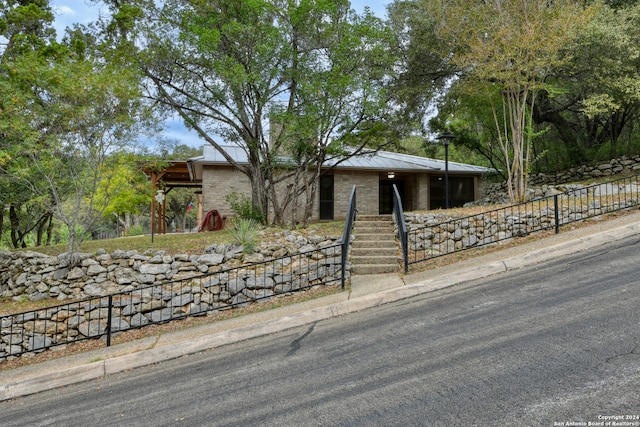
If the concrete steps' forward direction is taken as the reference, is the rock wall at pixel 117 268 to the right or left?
on its right

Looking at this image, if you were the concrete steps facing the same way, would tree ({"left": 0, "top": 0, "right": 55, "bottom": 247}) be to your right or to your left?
on your right

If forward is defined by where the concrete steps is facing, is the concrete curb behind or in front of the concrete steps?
in front

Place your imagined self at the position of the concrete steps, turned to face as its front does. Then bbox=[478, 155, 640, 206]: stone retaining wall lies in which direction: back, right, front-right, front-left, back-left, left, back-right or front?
back-left

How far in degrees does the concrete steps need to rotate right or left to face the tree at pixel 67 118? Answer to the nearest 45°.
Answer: approximately 90° to its right

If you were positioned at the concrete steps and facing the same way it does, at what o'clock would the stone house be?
The stone house is roughly at 6 o'clock from the concrete steps.

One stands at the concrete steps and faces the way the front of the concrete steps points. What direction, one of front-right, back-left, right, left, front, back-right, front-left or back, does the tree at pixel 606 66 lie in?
back-left

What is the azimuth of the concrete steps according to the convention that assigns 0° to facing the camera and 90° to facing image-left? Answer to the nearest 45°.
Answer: approximately 0°

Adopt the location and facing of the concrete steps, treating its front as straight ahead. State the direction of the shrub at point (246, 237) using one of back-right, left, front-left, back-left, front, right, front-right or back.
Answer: right

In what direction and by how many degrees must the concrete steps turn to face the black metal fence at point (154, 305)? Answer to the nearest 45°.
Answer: approximately 90° to its right

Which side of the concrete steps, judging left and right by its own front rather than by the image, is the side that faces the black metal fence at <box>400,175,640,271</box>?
left
